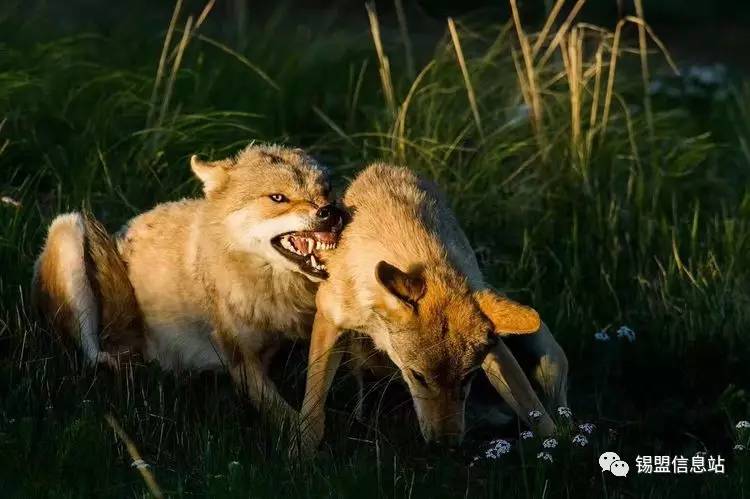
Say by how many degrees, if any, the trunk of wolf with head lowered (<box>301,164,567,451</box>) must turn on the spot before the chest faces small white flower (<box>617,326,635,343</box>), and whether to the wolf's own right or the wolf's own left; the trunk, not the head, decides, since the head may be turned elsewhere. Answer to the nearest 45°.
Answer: approximately 135° to the wolf's own left

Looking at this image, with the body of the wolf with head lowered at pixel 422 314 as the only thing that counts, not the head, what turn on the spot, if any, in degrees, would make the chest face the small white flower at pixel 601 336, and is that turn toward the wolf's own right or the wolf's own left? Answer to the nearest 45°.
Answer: approximately 135° to the wolf's own left

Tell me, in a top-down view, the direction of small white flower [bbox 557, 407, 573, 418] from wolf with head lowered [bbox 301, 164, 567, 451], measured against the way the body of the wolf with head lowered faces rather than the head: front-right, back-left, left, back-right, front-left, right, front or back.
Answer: left

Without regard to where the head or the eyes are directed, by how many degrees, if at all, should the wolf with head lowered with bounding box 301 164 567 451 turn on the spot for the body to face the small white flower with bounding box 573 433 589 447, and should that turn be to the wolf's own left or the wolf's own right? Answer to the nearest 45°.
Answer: approximately 90° to the wolf's own left

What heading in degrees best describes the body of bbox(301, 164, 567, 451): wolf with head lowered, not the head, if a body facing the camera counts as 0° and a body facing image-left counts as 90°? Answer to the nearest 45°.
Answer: approximately 0°

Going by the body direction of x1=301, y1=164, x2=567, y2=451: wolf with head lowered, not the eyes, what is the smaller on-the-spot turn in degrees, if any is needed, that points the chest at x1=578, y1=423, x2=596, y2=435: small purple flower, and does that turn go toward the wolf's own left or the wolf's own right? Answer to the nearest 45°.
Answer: approximately 90° to the wolf's own left
